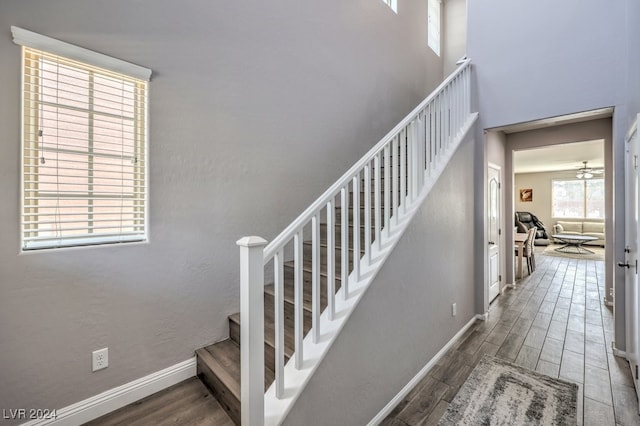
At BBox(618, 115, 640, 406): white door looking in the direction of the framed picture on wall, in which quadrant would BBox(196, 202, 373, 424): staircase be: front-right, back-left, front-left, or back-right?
back-left

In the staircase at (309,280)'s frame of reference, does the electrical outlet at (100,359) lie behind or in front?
in front

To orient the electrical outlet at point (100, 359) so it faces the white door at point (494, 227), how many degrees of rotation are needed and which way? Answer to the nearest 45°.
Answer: approximately 45° to its left

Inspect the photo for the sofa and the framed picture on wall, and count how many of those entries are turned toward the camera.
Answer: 2

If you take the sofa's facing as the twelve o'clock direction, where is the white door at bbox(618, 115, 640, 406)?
The white door is roughly at 12 o'clock from the sofa.

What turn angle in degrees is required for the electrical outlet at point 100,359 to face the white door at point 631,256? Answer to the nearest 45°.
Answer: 0° — it already faces it

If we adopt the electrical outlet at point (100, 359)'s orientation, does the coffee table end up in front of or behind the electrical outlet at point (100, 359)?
in front

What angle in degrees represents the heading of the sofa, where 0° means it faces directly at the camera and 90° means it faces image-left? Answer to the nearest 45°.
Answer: approximately 0°

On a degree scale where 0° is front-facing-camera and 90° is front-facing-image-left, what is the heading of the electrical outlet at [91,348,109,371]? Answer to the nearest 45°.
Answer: approximately 315°

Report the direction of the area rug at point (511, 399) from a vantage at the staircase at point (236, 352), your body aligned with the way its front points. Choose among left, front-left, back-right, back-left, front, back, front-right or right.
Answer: back-left

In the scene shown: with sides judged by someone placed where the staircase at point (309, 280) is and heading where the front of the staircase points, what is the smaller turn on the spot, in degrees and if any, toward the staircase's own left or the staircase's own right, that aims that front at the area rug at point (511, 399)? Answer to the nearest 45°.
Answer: approximately 135° to the staircase's own left
